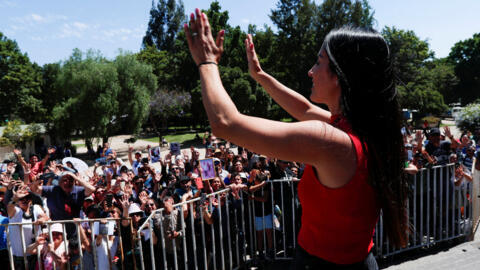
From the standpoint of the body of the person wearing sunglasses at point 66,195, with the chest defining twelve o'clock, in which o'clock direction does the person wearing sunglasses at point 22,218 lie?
the person wearing sunglasses at point 22,218 is roughly at 1 o'clock from the person wearing sunglasses at point 66,195.

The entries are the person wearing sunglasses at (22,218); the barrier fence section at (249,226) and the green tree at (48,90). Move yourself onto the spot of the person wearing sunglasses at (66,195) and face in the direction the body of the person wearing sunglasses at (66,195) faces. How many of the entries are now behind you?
1

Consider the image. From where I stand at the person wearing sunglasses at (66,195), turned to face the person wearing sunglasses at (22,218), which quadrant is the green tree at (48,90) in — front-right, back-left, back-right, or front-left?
back-right

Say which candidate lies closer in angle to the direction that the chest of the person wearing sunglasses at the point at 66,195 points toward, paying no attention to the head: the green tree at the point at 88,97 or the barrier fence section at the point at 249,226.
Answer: the barrier fence section

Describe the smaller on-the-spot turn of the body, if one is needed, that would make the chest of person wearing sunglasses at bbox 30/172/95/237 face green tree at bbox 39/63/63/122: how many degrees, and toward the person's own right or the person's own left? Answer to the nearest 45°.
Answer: approximately 180°

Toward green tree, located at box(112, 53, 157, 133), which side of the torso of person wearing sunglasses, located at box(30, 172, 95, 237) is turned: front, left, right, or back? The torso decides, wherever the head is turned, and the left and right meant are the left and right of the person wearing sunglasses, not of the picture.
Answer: back

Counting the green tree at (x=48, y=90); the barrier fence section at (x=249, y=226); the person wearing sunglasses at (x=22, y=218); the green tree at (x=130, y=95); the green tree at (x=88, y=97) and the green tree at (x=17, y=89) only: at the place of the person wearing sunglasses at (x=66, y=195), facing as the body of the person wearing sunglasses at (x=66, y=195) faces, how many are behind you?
4

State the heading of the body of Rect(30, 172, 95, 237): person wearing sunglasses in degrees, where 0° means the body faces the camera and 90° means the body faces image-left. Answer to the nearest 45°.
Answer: approximately 0°

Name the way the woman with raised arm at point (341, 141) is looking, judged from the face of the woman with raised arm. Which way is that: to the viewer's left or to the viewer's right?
to the viewer's left

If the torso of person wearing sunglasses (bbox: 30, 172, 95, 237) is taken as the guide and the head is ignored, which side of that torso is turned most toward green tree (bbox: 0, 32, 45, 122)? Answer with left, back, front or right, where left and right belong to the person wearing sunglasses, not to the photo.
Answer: back

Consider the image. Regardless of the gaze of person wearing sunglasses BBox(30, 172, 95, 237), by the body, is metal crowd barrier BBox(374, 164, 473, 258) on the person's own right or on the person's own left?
on the person's own left
